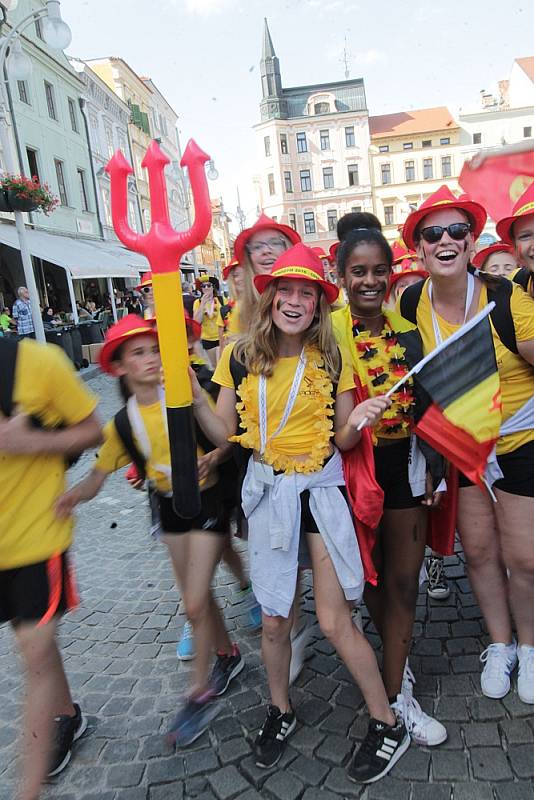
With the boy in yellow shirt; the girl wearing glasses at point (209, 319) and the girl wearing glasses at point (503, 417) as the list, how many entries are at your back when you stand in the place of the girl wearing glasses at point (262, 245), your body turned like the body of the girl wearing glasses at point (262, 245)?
1

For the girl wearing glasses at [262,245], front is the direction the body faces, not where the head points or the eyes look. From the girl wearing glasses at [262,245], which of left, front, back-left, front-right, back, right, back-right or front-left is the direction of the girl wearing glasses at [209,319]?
back

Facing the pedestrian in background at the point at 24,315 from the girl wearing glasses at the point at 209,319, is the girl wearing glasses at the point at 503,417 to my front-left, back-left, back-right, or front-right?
back-left

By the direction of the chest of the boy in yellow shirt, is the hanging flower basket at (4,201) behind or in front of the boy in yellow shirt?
behind

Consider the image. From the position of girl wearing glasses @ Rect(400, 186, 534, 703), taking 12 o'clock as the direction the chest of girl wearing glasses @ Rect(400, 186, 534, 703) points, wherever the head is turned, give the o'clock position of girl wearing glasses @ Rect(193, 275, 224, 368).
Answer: girl wearing glasses @ Rect(193, 275, 224, 368) is roughly at 5 o'clock from girl wearing glasses @ Rect(400, 186, 534, 703).

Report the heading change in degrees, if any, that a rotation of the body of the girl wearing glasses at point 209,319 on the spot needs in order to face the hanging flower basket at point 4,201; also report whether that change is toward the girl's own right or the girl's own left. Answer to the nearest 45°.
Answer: approximately 90° to the girl's own right

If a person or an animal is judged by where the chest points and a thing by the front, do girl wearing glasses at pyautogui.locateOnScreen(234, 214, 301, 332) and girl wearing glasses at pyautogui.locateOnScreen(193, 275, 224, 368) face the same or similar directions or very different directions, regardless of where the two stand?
same or similar directions

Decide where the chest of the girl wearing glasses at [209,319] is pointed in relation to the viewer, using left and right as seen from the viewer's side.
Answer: facing the viewer

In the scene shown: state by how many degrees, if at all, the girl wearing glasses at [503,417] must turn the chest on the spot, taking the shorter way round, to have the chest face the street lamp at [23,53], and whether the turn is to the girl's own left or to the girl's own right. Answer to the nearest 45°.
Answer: approximately 135° to the girl's own right

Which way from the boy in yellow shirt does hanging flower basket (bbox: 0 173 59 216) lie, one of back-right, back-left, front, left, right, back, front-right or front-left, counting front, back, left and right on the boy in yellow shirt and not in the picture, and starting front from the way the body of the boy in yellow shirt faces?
back-right

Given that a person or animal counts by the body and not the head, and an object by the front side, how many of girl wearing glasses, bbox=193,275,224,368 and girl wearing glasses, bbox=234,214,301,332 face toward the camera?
2
